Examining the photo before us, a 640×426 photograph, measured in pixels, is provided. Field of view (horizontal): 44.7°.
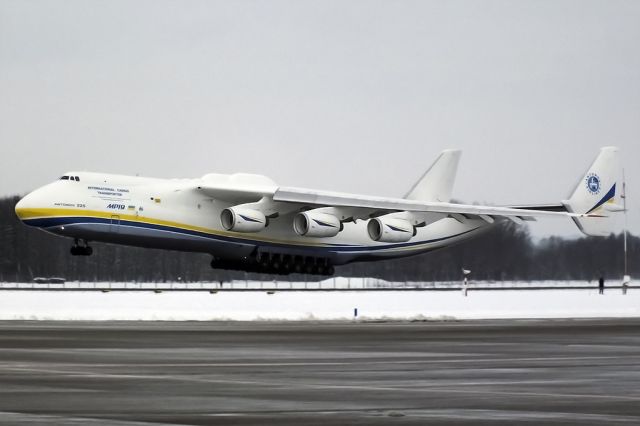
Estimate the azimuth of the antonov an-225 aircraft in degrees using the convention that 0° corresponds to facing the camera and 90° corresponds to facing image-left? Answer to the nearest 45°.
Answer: approximately 45°
